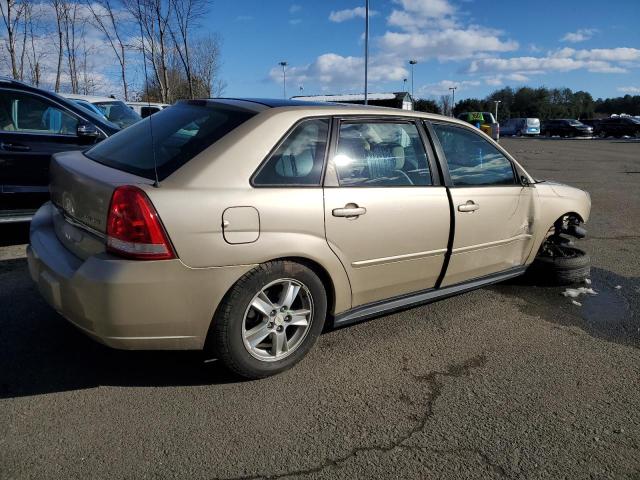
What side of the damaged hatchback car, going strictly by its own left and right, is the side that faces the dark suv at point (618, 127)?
front

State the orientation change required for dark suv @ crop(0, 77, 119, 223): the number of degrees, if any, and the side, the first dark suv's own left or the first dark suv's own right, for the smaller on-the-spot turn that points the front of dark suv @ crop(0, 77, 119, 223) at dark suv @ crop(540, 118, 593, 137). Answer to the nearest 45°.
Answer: approximately 45° to the first dark suv's own left

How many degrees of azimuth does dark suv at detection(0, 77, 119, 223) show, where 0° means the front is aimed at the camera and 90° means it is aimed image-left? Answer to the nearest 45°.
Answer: approximately 270°

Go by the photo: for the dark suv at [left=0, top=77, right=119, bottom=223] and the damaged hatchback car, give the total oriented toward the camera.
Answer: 0

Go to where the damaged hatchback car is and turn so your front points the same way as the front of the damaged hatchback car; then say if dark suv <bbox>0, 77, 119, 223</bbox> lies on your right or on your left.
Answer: on your left

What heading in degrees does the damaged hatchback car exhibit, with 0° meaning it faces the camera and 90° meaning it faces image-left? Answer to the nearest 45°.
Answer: approximately 225°

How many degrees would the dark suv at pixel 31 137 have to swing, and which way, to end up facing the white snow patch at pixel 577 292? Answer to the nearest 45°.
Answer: approximately 45° to its right

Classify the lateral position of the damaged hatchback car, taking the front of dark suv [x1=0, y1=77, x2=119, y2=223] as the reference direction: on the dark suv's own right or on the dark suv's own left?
on the dark suv's own right
